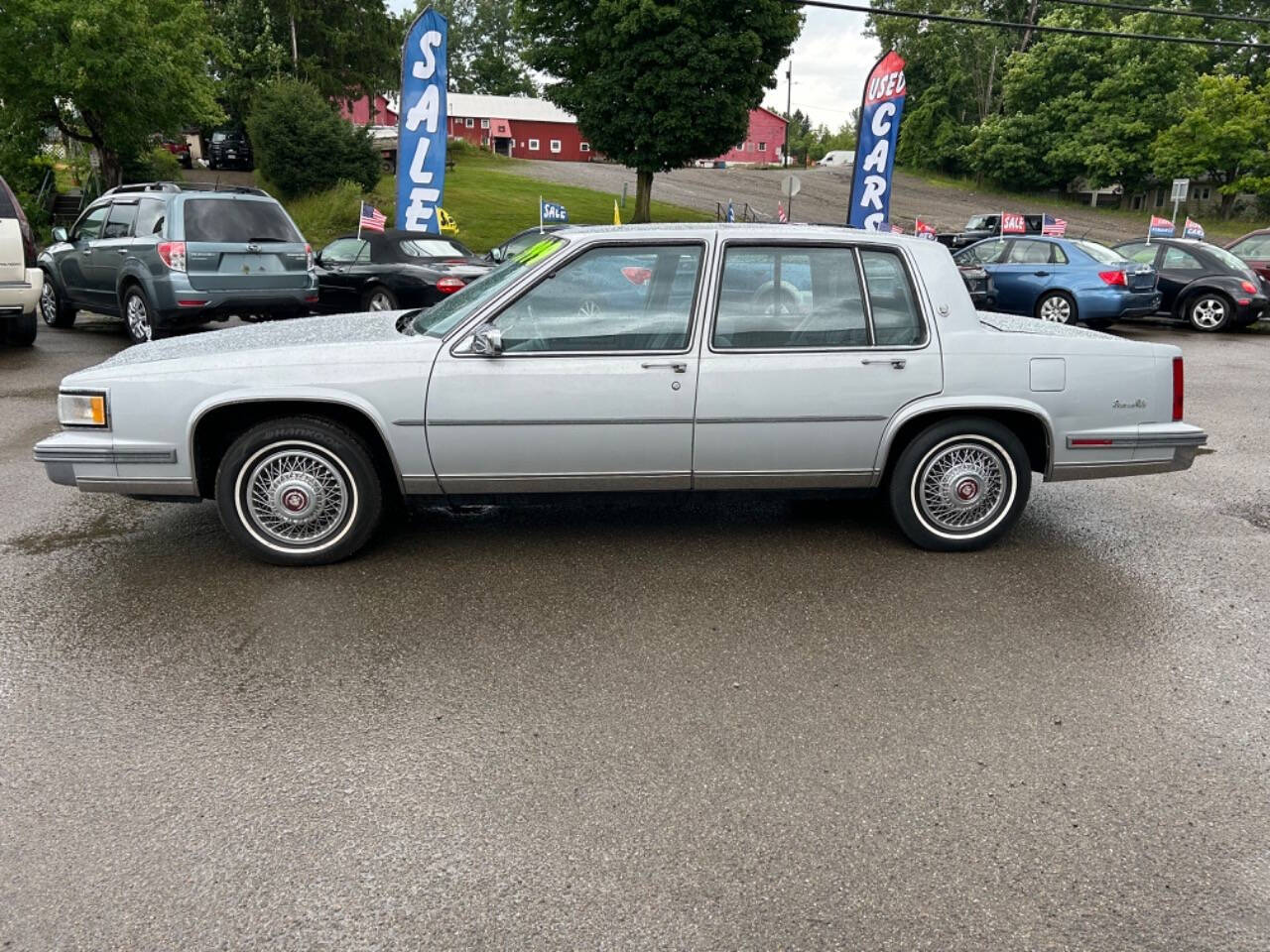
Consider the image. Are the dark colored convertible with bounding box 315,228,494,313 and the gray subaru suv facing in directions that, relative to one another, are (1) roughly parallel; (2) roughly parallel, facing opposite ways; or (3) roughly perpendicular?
roughly parallel

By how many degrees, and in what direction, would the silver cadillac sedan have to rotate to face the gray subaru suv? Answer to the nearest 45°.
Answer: approximately 45° to its right

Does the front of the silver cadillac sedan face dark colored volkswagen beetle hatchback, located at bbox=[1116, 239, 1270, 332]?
no

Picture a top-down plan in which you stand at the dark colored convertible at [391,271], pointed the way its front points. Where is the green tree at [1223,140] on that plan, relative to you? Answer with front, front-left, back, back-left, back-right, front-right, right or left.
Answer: right

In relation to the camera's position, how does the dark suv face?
facing the viewer

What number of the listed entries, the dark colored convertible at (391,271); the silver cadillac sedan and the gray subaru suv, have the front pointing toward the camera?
0

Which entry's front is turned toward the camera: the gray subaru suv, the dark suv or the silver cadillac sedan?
the dark suv

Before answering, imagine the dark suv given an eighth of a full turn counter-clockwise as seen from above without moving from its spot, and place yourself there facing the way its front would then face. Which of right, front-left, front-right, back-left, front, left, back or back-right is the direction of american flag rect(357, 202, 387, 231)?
front-right

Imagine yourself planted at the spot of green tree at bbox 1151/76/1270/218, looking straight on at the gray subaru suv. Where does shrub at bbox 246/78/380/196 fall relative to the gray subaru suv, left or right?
right

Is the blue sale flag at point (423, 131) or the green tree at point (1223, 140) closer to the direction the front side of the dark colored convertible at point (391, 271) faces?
the blue sale flag

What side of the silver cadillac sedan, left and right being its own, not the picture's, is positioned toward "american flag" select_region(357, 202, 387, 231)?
right

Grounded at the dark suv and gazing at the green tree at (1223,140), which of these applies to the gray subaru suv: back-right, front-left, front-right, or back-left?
front-right

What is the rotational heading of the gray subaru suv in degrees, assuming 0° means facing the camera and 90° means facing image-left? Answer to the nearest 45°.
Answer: approximately 135°

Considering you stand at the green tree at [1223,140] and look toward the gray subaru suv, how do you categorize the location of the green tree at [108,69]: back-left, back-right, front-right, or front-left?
front-right

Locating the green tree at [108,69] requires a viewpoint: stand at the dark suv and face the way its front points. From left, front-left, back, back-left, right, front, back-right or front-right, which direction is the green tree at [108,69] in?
front

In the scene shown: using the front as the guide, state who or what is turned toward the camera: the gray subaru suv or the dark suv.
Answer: the dark suv

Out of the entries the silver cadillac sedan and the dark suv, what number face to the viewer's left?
1

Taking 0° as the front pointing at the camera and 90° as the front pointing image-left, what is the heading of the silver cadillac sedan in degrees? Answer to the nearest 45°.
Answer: approximately 90°
